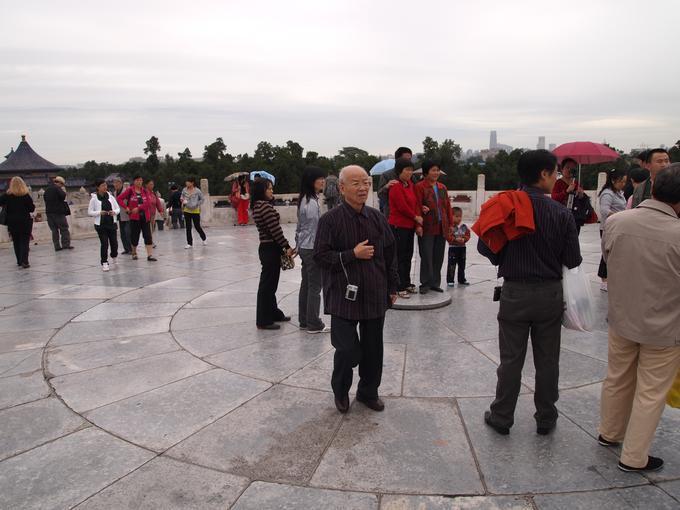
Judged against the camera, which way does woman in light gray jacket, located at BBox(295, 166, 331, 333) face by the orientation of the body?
to the viewer's right

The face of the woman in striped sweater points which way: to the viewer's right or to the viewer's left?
to the viewer's right

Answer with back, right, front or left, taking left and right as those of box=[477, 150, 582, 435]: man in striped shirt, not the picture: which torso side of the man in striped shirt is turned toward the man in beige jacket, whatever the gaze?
right

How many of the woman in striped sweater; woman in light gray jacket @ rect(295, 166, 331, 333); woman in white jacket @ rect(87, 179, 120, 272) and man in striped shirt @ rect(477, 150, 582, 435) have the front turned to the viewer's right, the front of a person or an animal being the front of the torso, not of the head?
2

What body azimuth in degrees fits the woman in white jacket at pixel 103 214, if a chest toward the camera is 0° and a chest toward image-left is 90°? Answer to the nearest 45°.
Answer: approximately 0°

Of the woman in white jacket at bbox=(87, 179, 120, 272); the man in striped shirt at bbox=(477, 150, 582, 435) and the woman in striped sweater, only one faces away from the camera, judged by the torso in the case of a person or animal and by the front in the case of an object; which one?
the man in striped shirt

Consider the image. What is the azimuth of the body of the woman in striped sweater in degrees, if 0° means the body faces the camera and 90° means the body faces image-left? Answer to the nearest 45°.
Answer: approximately 270°

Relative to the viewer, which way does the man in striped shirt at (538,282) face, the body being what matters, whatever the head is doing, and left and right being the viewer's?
facing away from the viewer

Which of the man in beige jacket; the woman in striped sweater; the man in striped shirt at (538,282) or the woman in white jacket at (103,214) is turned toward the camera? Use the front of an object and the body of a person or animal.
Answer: the woman in white jacket

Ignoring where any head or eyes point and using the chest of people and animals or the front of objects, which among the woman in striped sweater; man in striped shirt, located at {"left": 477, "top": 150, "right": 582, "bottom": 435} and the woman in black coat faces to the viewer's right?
the woman in striped sweater
